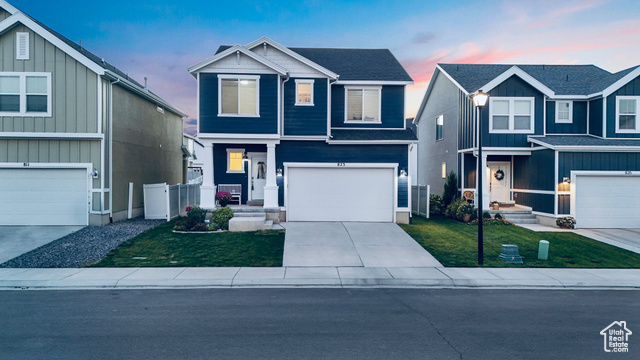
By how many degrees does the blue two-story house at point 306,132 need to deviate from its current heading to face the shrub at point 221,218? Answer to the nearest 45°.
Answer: approximately 45° to its right

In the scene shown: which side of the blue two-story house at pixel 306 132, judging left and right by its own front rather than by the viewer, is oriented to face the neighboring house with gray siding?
right

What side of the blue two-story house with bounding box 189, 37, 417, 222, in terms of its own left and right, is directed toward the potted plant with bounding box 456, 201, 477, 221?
left

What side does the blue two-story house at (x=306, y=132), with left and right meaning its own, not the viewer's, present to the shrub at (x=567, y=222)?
left

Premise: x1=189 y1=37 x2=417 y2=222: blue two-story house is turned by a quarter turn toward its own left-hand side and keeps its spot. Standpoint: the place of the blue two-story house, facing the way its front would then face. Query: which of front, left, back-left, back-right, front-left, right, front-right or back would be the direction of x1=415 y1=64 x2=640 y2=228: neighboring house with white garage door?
front

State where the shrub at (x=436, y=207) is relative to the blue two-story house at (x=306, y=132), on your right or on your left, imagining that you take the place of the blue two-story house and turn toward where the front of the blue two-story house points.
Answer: on your left

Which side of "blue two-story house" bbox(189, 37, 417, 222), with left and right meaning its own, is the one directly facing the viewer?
front

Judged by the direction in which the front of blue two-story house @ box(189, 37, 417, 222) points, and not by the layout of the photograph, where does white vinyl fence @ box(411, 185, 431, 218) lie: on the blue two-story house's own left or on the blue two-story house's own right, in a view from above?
on the blue two-story house's own left

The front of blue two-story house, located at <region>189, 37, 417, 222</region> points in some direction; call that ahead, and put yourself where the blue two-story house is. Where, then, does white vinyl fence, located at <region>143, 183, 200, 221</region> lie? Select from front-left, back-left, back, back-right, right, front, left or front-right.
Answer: right

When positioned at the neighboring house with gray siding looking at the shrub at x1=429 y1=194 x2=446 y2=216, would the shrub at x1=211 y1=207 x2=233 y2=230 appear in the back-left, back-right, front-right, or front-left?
front-right
